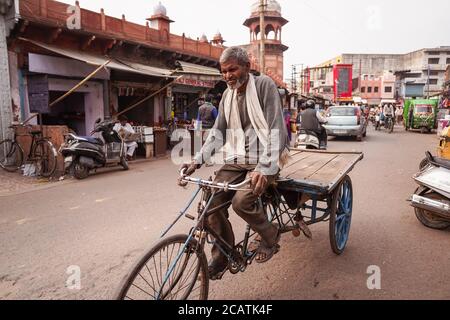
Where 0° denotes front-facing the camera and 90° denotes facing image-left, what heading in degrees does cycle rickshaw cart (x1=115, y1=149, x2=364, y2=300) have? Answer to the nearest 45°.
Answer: approximately 45°

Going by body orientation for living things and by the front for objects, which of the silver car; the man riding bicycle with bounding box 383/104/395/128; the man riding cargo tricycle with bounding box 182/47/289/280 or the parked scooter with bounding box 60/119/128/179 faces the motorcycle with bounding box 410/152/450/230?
the man riding bicycle with bounding box 383/104/395/128

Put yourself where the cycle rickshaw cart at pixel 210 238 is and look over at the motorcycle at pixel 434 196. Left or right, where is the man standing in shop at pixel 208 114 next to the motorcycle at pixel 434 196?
left

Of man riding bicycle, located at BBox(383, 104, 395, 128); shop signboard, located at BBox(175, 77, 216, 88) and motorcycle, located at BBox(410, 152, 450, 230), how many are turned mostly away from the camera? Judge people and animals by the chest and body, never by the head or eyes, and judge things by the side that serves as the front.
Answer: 0

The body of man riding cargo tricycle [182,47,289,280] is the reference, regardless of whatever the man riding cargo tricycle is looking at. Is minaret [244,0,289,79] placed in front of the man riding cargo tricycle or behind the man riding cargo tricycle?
behind

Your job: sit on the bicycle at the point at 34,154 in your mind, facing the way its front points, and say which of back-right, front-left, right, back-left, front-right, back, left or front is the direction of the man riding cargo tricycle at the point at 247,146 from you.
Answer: back-left

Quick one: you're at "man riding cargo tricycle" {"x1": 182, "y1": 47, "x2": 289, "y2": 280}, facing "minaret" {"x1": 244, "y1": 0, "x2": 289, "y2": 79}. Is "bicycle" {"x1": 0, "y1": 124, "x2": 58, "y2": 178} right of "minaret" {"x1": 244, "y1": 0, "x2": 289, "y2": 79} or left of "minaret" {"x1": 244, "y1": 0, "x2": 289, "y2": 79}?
left

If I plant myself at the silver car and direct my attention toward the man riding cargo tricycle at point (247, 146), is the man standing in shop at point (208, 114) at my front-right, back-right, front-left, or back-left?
front-right

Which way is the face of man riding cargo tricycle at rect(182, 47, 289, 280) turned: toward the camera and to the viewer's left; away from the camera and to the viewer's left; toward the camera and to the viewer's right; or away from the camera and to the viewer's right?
toward the camera and to the viewer's left

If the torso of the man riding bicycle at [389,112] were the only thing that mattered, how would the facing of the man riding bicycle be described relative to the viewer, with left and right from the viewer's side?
facing the viewer

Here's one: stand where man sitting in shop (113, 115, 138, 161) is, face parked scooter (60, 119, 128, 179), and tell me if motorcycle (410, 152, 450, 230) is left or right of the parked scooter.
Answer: left
